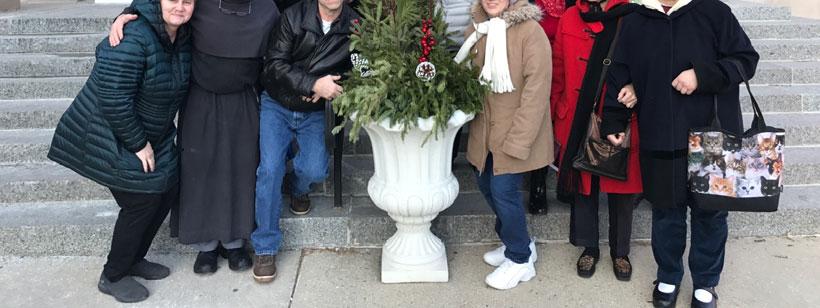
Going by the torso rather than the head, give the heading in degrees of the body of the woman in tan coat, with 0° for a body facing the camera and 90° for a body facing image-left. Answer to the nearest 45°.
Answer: approximately 45°

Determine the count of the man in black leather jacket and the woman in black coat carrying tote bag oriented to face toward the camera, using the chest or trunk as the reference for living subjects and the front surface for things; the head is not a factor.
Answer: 2

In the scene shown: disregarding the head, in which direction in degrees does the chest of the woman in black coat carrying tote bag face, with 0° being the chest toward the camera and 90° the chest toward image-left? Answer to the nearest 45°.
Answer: approximately 0°

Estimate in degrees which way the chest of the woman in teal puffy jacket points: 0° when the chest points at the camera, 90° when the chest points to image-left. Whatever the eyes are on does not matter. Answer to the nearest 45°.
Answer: approximately 315°

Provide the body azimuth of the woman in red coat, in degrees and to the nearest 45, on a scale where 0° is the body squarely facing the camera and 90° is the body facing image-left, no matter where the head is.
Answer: approximately 0°

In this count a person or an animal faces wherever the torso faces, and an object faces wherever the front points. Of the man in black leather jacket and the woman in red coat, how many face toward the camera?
2
